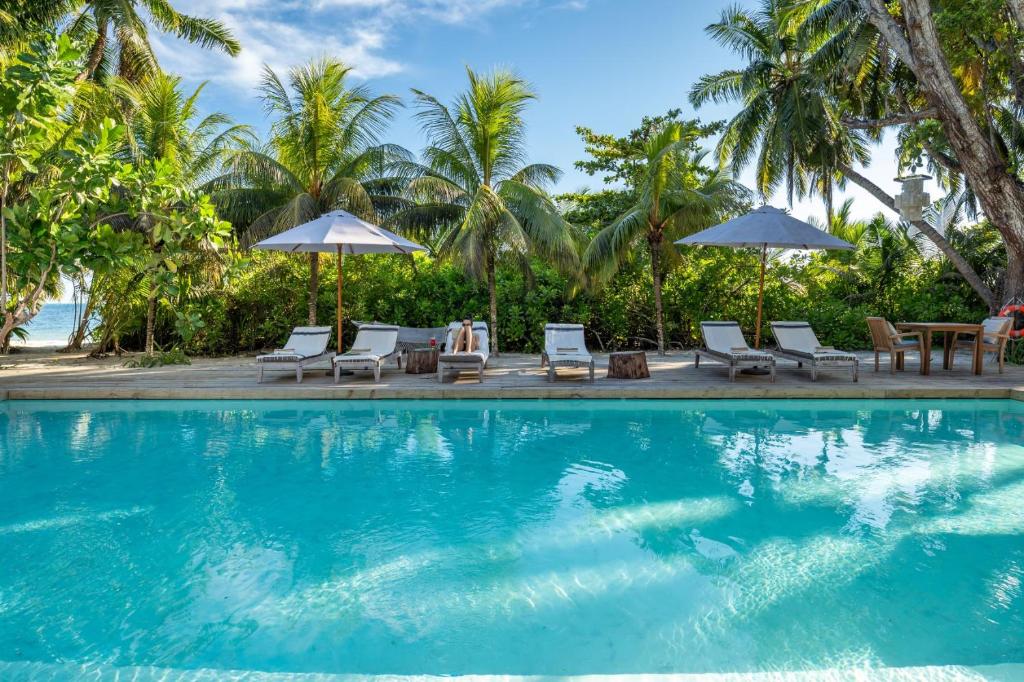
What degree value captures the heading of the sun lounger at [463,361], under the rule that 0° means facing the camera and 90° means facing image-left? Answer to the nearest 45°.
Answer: approximately 0°

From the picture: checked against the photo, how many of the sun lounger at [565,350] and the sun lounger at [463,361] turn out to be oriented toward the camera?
2

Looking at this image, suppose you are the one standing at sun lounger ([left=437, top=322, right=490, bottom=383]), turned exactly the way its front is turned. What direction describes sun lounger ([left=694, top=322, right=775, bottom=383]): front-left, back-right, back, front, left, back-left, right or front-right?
left

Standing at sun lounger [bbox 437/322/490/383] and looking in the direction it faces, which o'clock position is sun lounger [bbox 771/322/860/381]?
sun lounger [bbox 771/322/860/381] is roughly at 9 o'clock from sun lounger [bbox 437/322/490/383].

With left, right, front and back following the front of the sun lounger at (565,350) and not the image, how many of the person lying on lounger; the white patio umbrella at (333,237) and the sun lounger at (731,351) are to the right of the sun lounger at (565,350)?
2

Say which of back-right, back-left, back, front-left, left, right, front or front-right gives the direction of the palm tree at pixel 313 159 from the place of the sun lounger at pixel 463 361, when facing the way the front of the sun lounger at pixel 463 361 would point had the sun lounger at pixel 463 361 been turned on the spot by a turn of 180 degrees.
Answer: front-left

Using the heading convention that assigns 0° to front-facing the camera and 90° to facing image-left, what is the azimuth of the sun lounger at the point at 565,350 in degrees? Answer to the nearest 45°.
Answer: approximately 0°

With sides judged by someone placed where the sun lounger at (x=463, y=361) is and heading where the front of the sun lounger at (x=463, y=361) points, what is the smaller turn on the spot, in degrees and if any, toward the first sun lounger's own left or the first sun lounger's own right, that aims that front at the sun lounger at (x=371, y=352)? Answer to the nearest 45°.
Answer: approximately 135° to the first sun lounger's own right

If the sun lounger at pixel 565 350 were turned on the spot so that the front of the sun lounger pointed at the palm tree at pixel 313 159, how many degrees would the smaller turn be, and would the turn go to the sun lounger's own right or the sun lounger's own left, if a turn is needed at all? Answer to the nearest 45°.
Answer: approximately 135° to the sun lounger's own right

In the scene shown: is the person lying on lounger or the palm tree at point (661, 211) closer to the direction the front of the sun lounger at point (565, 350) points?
the person lying on lounger

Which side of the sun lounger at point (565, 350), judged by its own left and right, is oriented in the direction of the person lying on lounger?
right

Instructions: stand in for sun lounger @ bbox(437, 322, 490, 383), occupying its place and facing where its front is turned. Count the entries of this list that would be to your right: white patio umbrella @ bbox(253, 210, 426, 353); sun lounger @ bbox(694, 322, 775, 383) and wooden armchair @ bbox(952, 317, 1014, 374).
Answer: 1

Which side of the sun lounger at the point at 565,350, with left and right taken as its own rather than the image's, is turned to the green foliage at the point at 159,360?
right
